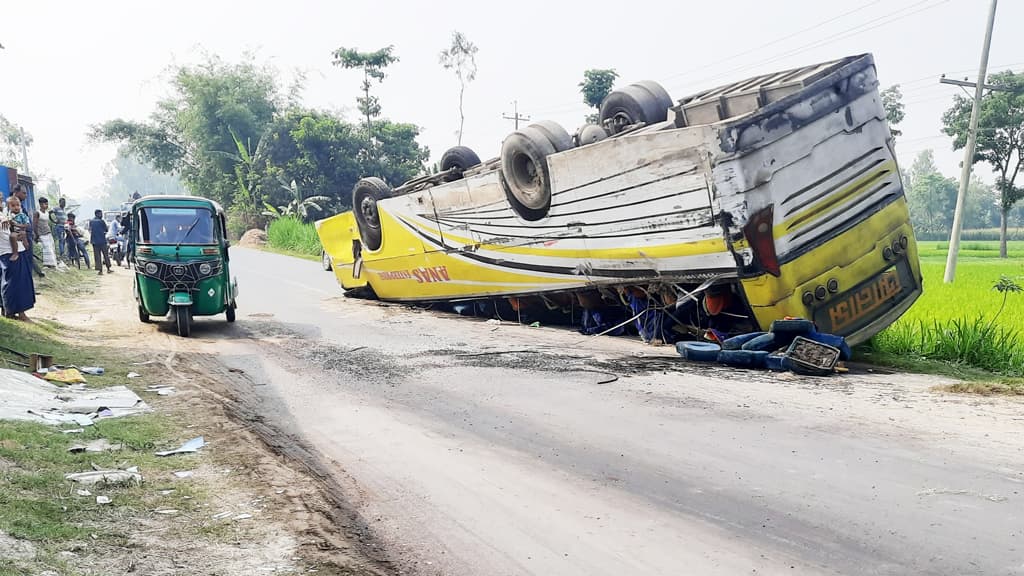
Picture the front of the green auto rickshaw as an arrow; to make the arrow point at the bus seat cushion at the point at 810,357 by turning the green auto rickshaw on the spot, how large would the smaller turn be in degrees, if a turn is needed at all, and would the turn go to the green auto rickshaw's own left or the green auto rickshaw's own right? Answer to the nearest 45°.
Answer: approximately 45° to the green auto rickshaw's own left

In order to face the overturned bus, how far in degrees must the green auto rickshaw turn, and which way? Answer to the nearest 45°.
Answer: approximately 45° to its left

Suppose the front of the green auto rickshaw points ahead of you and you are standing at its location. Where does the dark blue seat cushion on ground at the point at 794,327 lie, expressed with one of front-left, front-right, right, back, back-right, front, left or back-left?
front-left

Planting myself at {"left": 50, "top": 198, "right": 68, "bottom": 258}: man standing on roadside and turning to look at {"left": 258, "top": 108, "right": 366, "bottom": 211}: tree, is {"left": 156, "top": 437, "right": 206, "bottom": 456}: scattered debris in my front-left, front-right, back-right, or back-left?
back-right

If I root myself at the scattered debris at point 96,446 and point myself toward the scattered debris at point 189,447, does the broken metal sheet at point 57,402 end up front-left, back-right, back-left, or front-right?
back-left

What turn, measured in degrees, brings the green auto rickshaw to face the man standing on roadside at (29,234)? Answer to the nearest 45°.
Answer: approximately 135° to its right

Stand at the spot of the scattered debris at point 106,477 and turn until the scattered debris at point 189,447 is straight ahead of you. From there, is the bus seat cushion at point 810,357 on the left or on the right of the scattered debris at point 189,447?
right

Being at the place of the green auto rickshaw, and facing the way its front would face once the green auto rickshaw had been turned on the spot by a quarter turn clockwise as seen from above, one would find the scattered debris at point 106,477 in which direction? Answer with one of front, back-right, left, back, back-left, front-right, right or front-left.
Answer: left

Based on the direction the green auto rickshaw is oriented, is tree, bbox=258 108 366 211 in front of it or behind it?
behind

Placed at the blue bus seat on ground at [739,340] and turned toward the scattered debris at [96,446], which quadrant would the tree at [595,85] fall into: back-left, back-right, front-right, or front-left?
back-right

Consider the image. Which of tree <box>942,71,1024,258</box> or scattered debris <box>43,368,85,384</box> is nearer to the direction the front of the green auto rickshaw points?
the scattered debris

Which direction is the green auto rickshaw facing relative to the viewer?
toward the camera

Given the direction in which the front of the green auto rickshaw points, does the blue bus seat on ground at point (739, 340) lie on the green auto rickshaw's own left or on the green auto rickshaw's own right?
on the green auto rickshaw's own left

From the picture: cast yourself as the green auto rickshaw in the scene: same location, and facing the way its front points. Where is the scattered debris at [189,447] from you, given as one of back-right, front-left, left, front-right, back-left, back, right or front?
front

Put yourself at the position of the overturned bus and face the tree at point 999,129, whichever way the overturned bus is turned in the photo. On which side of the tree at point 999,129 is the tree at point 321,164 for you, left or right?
left

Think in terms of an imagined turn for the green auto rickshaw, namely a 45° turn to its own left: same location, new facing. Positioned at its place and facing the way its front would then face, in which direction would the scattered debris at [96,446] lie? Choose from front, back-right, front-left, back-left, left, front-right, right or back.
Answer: front-right

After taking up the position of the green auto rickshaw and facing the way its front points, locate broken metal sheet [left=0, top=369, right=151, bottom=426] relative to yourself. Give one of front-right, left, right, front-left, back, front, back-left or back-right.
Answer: front

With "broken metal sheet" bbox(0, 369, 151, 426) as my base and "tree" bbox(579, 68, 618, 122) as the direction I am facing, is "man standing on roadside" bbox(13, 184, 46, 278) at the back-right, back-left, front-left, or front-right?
front-left
